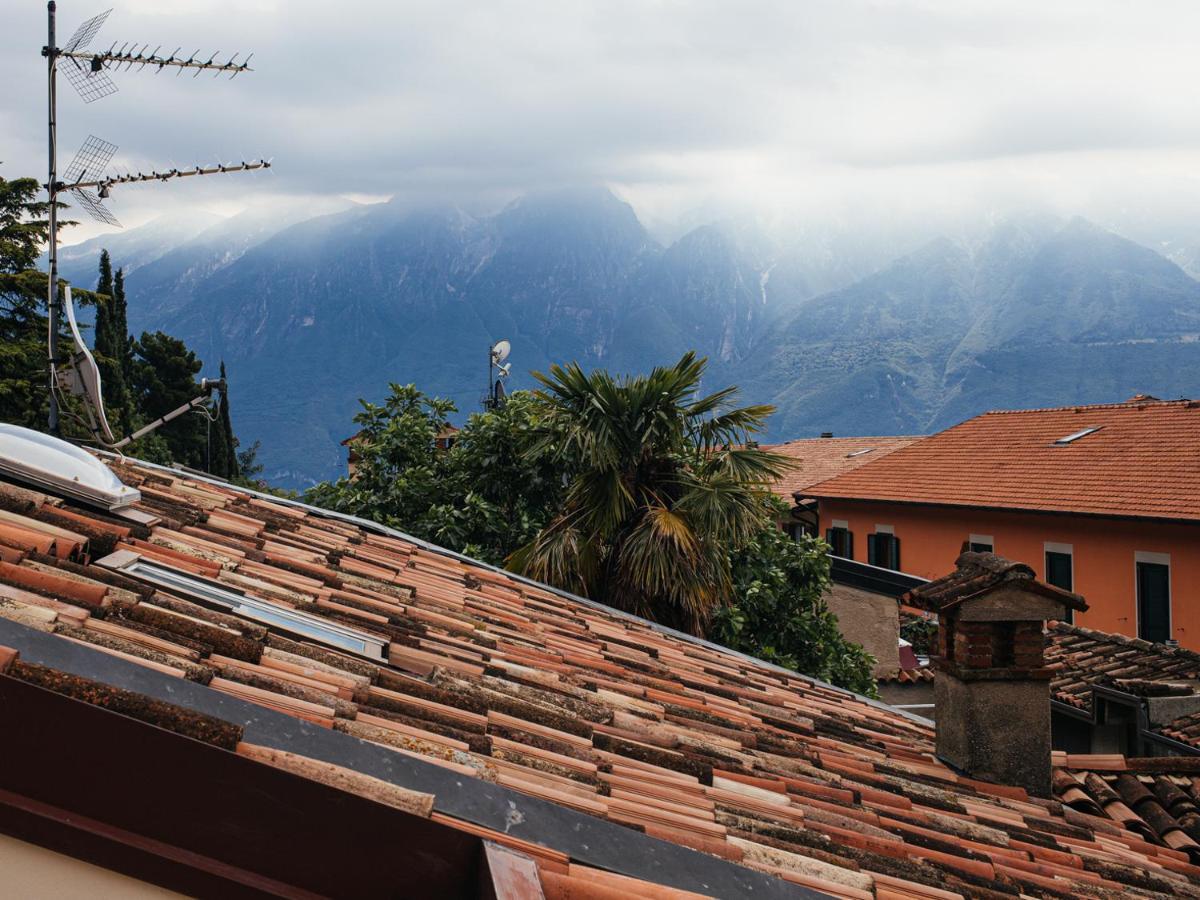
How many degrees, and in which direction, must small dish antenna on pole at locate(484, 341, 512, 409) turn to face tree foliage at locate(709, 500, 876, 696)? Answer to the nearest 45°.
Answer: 0° — it already faces it

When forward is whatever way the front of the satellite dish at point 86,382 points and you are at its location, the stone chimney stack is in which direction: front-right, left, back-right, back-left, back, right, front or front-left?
front-right

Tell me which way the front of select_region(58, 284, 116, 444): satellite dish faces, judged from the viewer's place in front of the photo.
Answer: facing to the right of the viewer

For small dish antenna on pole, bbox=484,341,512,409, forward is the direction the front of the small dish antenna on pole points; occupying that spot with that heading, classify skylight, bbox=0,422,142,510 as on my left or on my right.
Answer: on my right

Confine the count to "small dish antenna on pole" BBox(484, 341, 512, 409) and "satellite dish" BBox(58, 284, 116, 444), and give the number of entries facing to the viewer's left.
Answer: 0

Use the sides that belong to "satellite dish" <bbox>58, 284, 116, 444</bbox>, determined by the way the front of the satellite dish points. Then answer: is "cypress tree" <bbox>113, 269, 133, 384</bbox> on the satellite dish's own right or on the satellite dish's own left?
on the satellite dish's own left

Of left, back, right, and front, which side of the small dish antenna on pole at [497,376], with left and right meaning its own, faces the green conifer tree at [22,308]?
back

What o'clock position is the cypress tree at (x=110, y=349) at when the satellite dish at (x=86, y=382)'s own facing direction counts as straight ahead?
The cypress tree is roughly at 9 o'clock from the satellite dish.

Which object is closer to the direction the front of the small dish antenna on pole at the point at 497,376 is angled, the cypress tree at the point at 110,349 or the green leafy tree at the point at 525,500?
the green leafy tree

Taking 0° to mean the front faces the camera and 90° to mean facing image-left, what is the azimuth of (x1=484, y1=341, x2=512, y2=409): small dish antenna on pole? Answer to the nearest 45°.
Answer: approximately 315°

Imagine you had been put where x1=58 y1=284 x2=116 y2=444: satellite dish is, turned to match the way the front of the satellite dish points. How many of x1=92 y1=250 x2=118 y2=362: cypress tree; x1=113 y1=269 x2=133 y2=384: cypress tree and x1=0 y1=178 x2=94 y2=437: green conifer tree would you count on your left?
3

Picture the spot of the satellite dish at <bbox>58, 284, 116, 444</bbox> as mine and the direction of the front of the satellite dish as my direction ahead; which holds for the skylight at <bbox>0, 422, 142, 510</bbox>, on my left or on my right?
on my right
